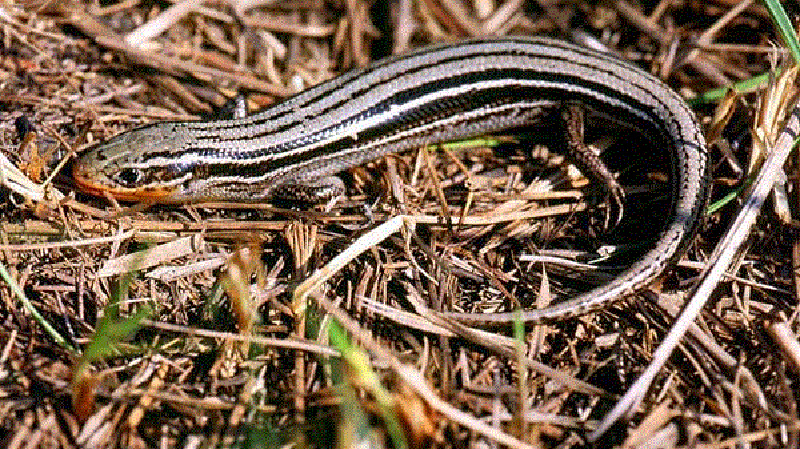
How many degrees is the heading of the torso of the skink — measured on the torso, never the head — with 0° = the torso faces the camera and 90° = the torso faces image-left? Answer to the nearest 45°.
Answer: approximately 90°
